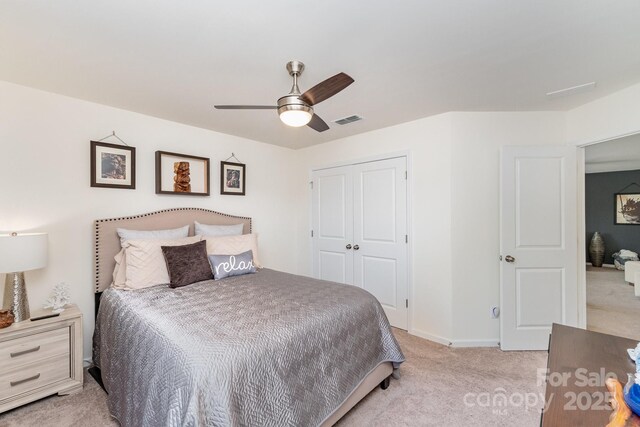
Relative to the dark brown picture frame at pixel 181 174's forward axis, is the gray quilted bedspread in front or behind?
in front

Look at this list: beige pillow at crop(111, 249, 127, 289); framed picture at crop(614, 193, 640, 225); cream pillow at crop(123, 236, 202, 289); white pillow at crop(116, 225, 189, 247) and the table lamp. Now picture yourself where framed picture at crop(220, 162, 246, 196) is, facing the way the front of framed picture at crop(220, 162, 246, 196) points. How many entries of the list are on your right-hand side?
4

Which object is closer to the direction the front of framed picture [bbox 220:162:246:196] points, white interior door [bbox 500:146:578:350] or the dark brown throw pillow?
the white interior door

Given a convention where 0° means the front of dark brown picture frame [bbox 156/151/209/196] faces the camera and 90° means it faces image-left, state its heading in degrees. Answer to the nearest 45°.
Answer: approximately 315°

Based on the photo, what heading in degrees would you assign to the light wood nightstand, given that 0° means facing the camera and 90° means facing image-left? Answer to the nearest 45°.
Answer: approximately 315°

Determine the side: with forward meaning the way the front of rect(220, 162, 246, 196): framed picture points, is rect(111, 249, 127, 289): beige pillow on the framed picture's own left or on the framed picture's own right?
on the framed picture's own right

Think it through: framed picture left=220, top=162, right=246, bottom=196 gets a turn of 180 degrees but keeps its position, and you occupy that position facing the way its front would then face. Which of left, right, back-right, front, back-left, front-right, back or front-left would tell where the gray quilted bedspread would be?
back-left

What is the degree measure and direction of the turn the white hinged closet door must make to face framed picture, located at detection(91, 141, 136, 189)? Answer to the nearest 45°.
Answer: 0° — it already faces it

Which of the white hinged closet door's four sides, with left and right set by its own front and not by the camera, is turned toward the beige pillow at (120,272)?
front

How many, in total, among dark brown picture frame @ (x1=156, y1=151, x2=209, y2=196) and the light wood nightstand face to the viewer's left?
0

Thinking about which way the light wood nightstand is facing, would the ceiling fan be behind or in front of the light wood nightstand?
in front

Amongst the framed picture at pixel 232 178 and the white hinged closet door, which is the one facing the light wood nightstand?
the white hinged closet door
